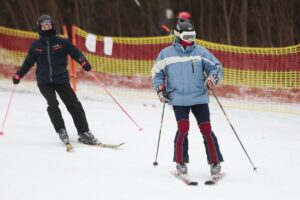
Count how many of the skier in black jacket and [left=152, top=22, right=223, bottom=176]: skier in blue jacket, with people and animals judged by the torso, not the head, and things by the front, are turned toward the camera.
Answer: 2

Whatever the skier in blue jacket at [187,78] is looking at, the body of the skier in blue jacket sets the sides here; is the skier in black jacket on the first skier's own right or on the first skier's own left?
on the first skier's own right

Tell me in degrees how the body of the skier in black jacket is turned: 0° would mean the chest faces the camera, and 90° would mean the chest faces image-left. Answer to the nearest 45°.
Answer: approximately 0°

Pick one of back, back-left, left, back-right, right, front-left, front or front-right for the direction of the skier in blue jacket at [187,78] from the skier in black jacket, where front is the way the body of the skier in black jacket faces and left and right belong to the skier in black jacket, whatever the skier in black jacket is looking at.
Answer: front-left
